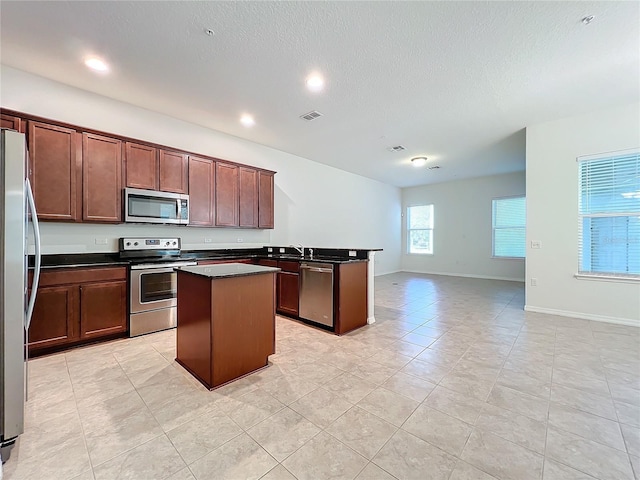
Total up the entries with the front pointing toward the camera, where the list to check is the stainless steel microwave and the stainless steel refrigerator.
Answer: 1

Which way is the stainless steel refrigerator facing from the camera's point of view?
to the viewer's right

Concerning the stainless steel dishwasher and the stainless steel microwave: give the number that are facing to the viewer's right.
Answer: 0

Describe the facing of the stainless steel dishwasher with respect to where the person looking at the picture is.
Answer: facing the viewer and to the left of the viewer

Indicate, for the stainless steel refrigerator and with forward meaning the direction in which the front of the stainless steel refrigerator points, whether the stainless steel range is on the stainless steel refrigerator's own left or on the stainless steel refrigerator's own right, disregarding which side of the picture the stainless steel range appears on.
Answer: on the stainless steel refrigerator's own left

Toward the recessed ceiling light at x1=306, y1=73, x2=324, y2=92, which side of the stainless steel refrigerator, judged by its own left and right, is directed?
front

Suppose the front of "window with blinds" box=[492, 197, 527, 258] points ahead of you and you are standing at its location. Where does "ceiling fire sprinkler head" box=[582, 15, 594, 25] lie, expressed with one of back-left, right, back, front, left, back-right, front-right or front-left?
front

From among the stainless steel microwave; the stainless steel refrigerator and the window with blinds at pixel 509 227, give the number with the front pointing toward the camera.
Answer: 2

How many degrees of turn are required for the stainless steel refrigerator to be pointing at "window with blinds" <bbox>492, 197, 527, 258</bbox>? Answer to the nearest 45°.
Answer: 0° — it already faces it

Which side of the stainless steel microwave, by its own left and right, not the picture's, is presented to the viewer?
front

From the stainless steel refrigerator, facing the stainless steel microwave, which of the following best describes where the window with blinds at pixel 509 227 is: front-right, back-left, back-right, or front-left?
front-right

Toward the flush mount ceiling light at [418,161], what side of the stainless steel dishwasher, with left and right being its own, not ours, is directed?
back

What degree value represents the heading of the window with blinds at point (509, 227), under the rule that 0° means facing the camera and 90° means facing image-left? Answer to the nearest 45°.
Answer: approximately 0°

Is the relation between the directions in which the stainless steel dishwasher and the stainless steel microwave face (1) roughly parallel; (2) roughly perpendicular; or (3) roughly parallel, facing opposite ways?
roughly perpendicular
